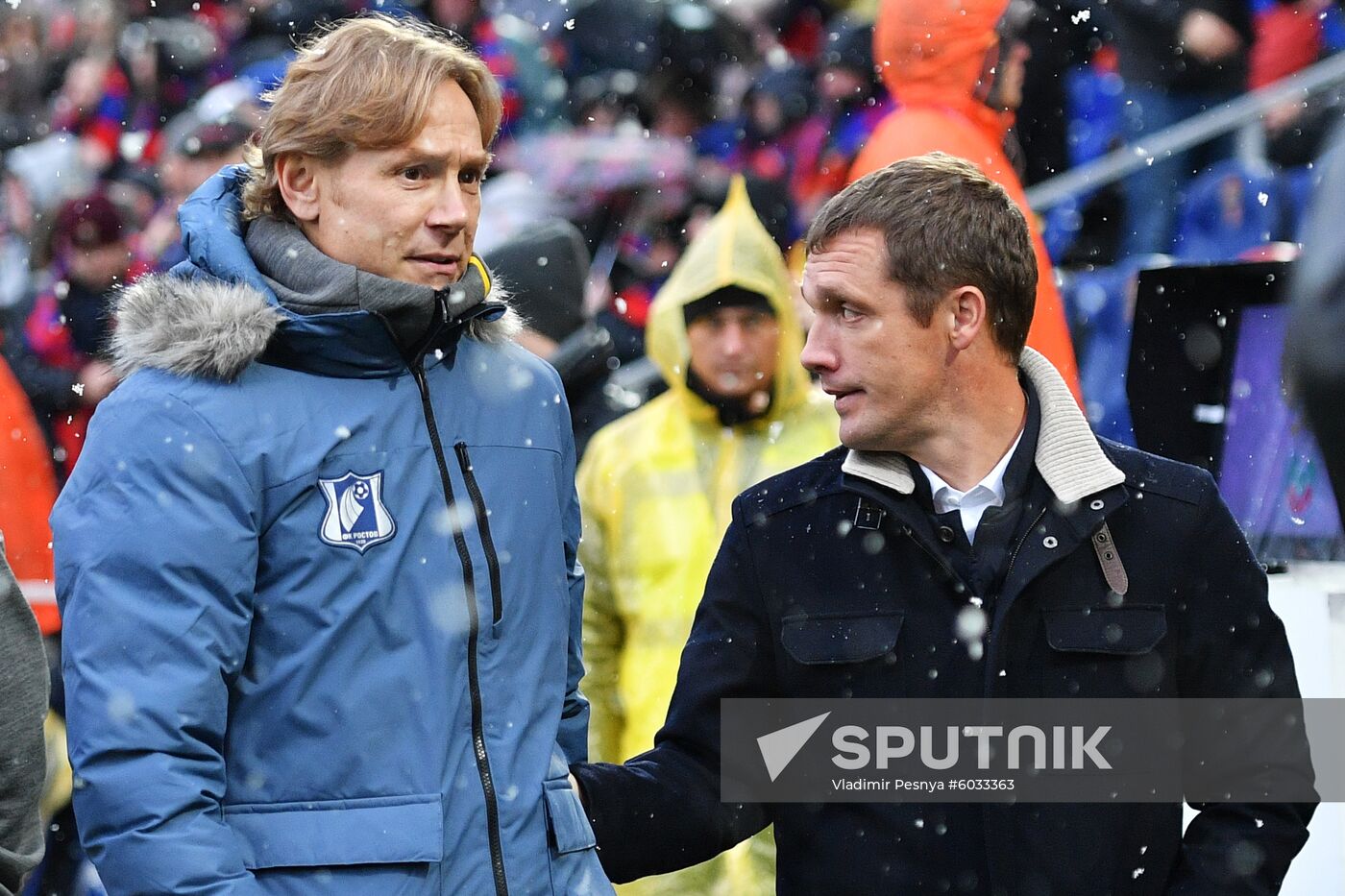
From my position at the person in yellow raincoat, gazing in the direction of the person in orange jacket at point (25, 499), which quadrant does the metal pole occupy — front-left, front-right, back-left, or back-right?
back-right

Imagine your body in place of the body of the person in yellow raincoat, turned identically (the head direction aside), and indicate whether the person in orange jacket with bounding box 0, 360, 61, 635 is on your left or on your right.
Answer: on your right

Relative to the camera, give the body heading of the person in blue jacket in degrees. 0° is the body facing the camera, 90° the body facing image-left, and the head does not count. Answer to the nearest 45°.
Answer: approximately 315°

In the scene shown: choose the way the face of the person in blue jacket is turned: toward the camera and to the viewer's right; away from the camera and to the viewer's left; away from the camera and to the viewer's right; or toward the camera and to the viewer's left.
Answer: toward the camera and to the viewer's right

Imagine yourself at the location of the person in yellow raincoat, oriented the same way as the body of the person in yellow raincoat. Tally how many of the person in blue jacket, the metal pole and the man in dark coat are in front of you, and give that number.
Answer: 2

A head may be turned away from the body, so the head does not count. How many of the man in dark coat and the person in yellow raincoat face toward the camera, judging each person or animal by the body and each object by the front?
2

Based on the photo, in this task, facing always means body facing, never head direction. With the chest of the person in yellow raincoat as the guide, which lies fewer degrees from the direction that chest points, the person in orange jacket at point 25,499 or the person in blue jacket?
the person in blue jacket

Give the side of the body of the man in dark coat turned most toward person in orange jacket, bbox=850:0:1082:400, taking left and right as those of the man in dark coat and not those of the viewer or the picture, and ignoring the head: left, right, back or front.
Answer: back
